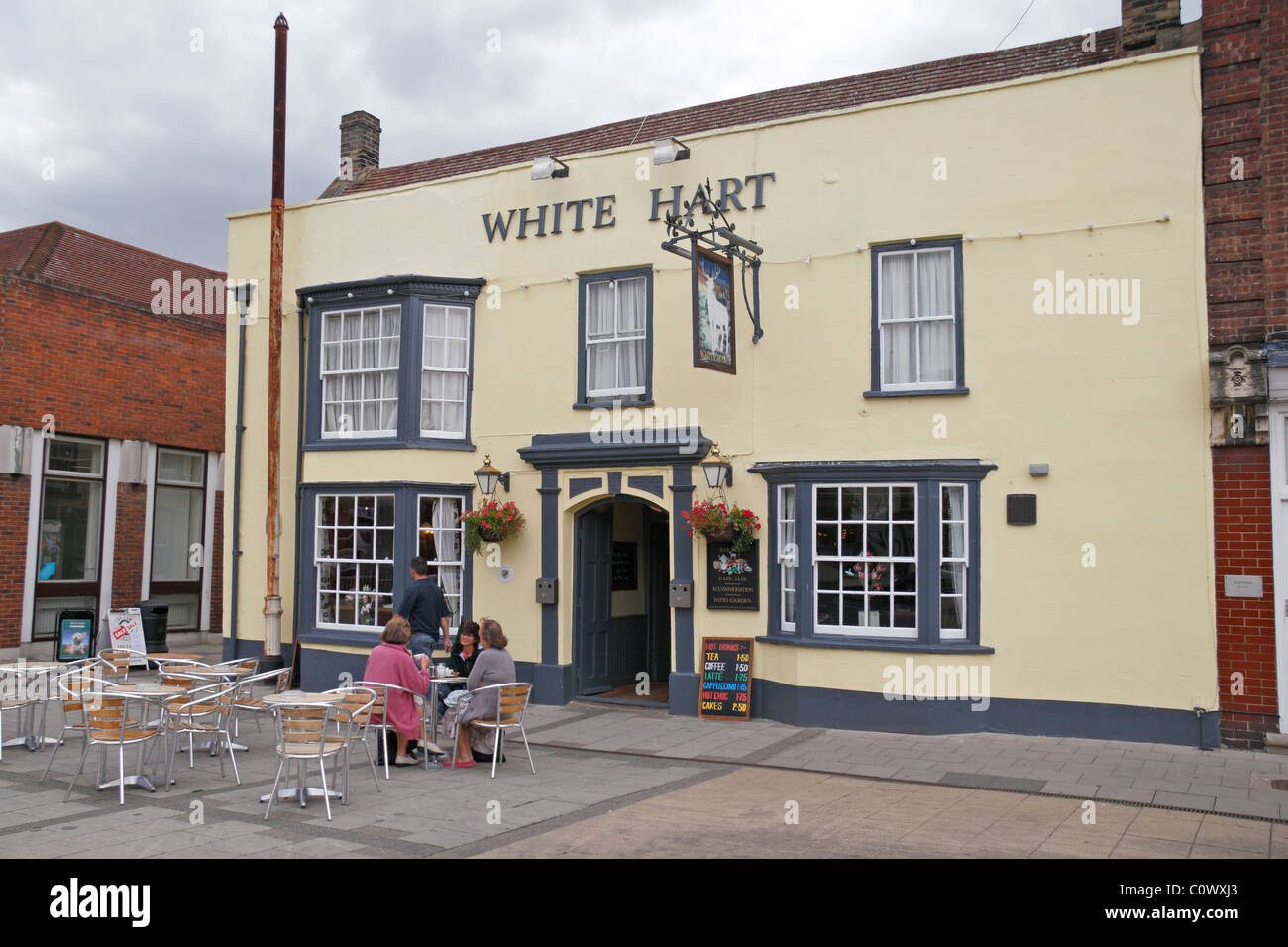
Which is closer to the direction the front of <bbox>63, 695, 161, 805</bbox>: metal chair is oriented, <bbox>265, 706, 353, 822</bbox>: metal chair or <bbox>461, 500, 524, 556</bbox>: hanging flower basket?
the hanging flower basket

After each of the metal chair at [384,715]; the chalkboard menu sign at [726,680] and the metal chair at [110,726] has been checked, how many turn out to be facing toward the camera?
1

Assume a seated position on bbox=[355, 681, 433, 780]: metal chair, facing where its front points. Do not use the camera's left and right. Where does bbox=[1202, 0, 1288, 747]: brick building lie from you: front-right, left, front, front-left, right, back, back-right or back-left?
front-right

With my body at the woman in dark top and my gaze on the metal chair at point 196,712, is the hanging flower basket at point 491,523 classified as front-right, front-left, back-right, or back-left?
back-right

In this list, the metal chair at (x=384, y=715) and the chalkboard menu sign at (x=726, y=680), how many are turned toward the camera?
1

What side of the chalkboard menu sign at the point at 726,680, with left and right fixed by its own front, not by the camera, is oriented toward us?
front

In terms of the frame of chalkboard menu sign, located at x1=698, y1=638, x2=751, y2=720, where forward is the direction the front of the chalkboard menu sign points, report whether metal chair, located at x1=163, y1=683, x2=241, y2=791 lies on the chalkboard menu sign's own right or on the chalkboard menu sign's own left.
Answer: on the chalkboard menu sign's own right

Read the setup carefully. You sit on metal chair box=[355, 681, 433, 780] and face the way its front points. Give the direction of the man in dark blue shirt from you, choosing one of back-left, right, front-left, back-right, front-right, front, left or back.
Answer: front-left

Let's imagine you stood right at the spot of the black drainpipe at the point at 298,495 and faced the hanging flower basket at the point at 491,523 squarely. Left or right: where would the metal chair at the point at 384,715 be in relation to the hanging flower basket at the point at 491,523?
right

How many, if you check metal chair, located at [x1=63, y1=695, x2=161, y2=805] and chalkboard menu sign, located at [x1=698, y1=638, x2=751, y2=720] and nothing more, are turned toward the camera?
1

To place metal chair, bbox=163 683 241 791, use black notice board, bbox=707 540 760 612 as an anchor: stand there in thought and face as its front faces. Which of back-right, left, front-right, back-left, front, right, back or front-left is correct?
front

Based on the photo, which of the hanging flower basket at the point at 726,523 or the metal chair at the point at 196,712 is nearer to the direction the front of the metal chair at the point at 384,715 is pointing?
the hanging flower basket

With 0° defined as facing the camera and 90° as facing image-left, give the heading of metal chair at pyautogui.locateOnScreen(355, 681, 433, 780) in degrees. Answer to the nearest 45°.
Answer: approximately 225°

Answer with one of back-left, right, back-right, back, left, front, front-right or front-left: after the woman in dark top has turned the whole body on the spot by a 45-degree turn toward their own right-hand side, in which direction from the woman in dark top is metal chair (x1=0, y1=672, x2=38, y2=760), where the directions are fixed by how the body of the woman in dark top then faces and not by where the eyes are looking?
front
